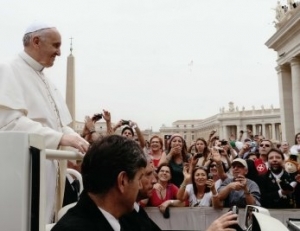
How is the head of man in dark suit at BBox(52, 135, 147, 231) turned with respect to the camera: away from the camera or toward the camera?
away from the camera

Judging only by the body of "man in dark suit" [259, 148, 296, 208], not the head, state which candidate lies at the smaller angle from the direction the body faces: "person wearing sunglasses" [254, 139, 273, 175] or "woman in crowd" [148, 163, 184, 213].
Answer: the woman in crowd

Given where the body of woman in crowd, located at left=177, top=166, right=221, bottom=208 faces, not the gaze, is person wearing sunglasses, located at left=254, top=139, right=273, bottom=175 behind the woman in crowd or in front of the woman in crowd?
behind

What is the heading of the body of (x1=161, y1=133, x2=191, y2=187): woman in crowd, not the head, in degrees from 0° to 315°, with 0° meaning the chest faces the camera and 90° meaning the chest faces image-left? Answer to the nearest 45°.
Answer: approximately 0°

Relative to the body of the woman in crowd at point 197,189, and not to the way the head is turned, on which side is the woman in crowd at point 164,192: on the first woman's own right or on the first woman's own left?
on the first woman's own right

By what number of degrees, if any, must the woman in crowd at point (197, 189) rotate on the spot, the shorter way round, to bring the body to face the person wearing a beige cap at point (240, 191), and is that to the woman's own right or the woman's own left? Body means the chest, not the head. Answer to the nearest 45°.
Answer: approximately 45° to the woman's own left

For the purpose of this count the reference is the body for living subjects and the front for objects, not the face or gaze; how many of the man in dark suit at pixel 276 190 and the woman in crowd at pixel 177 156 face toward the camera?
2

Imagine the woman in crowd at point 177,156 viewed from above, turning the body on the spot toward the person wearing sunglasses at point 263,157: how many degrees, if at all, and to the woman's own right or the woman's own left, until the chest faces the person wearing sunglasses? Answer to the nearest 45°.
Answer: approximately 135° to the woman's own left

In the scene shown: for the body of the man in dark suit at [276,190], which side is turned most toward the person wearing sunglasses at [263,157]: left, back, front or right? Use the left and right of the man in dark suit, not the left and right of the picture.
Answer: back
